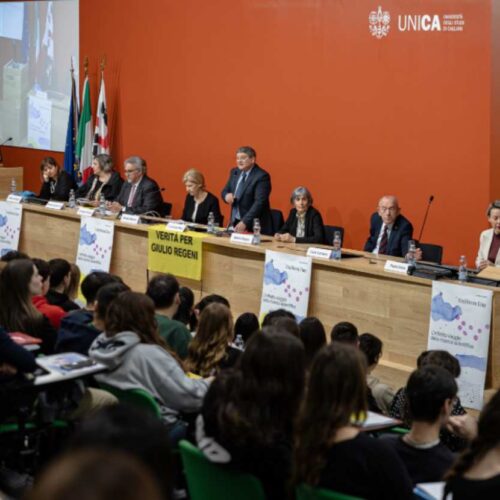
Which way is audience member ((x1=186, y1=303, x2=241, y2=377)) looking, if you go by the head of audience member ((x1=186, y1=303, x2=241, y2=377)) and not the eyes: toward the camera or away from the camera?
away from the camera

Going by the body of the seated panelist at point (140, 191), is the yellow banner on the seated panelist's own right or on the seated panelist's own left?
on the seated panelist's own left

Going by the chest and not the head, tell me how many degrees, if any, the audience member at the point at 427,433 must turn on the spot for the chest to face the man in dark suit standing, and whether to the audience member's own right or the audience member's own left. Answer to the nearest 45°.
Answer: approximately 45° to the audience member's own left

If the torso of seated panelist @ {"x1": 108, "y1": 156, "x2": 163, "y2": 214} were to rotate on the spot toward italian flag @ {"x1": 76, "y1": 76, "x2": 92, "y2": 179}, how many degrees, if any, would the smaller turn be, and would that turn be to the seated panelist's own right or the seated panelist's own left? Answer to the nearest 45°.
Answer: approximately 135° to the seated panelist's own right

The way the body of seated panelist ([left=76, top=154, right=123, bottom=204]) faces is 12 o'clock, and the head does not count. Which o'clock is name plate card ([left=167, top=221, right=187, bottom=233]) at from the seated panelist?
The name plate card is roughly at 10 o'clock from the seated panelist.

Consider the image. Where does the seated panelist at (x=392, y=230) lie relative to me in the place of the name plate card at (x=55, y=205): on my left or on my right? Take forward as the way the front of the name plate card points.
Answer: on my left

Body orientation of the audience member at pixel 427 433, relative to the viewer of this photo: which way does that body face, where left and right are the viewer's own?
facing away from the viewer and to the right of the viewer

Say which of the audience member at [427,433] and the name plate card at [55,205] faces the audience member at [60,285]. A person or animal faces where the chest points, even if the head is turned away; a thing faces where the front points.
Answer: the name plate card

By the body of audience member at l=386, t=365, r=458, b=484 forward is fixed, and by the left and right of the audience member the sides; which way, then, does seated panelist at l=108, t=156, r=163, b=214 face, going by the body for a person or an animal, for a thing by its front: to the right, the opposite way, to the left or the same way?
the opposite way
